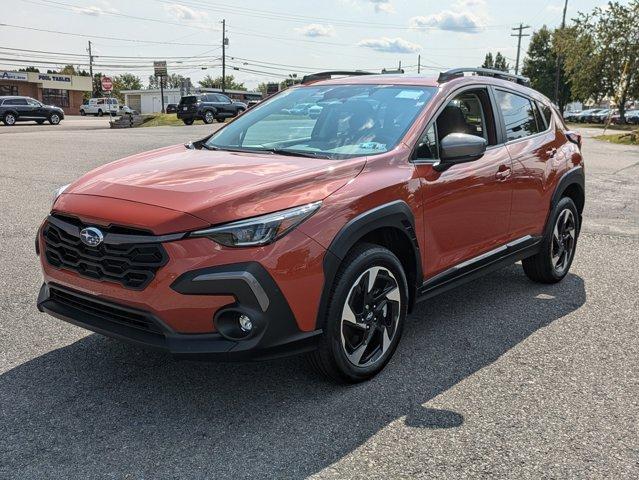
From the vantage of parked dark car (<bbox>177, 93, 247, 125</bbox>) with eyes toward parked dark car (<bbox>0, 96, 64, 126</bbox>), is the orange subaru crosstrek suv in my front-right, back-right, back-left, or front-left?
back-left

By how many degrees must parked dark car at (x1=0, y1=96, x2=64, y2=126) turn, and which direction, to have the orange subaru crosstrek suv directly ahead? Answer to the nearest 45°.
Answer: approximately 90° to its right

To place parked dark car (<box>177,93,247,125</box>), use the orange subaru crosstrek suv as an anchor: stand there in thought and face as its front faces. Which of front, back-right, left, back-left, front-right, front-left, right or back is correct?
back-right

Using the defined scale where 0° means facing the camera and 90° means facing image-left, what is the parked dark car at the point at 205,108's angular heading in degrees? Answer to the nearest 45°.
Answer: approximately 225°

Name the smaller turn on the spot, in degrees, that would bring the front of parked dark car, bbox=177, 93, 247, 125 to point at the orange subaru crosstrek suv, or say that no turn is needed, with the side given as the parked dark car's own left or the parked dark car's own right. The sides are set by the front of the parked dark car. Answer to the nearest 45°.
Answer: approximately 135° to the parked dark car's own right

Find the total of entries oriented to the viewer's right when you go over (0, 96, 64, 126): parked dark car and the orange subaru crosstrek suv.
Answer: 1

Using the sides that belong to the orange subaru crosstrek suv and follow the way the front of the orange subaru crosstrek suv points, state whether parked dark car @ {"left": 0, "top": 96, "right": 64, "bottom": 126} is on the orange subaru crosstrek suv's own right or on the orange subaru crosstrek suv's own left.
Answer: on the orange subaru crosstrek suv's own right

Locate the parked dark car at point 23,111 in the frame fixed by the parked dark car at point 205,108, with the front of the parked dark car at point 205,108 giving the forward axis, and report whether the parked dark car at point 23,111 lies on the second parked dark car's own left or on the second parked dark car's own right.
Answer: on the second parked dark car's own left

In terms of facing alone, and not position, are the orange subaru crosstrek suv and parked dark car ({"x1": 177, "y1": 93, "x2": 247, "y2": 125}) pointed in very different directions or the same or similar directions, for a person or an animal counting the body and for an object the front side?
very different directions

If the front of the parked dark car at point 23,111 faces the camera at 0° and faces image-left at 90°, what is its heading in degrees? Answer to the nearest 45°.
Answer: approximately 270°
